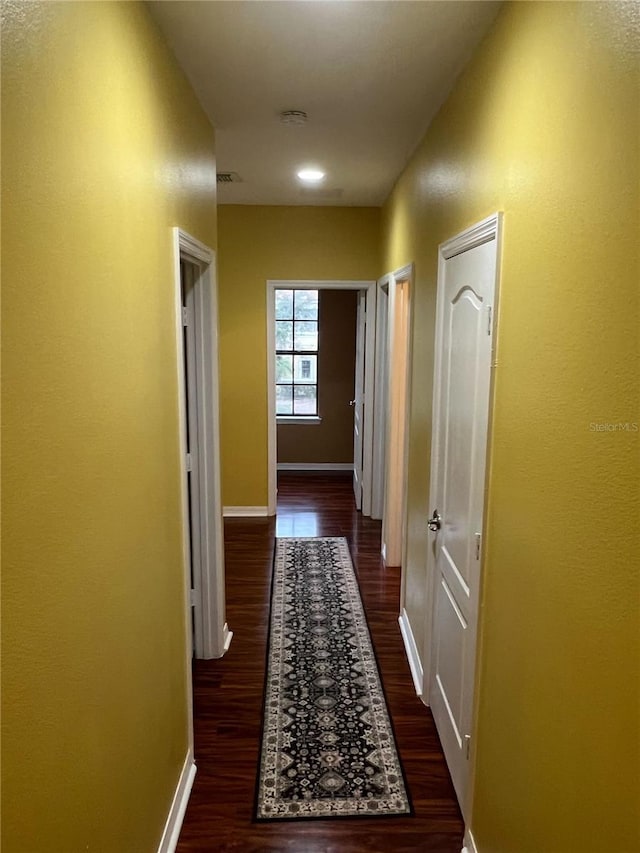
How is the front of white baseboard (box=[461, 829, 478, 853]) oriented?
to the viewer's left

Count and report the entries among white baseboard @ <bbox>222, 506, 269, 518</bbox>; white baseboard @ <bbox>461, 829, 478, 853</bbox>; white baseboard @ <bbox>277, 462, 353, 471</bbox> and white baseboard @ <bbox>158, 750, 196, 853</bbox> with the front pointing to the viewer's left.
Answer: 1

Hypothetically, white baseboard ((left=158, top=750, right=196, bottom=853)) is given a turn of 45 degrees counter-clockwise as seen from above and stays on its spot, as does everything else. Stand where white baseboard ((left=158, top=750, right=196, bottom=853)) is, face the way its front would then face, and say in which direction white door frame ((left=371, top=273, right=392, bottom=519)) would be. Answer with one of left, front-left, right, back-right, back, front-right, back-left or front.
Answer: front

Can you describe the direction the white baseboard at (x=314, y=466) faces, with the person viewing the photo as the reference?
facing the viewer

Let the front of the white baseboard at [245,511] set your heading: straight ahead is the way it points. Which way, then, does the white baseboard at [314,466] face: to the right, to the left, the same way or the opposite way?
the same way

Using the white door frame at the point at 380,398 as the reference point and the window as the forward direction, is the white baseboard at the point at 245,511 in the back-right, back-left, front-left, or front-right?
front-left

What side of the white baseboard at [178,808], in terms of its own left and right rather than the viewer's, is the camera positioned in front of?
right

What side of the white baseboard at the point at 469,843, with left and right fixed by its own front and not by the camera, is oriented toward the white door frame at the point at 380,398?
right

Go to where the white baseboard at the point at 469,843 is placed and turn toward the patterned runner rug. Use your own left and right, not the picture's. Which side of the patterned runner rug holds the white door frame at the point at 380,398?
right

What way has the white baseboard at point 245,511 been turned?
toward the camera

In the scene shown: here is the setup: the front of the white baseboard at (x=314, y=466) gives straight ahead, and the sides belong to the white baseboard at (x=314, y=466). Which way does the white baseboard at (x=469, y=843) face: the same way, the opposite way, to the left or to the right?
to the right

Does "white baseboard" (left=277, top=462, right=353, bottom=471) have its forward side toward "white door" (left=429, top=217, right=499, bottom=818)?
yes

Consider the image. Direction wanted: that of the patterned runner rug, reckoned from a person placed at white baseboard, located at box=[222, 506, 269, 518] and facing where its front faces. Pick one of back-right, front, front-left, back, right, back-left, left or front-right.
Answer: front

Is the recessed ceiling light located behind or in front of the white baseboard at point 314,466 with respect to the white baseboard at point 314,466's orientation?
in front

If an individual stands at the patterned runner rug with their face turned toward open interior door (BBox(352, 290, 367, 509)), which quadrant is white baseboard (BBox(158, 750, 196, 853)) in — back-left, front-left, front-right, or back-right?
back-left

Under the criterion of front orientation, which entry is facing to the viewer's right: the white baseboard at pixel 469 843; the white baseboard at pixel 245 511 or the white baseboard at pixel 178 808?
the white baseboard at pixel 178 808
